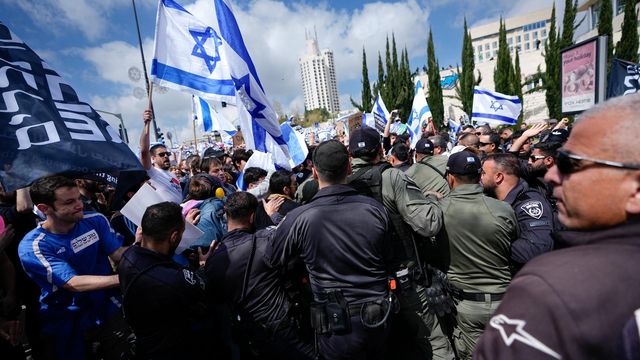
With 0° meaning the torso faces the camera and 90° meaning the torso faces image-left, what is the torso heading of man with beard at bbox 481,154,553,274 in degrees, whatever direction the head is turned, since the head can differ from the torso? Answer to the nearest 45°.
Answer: approximately 90°

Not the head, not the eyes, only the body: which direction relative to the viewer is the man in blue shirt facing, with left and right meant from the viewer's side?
facing the viewer and to the right of the viewer

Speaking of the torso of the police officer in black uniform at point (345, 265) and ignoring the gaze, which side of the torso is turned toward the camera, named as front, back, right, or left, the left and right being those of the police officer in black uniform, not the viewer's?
back

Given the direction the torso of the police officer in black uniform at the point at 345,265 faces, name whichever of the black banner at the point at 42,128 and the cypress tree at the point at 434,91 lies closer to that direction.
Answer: the cypress tree

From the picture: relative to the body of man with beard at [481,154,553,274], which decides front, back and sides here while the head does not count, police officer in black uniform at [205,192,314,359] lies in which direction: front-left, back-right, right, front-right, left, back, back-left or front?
front-left

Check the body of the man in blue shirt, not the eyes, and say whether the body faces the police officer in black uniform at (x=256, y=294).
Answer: yes

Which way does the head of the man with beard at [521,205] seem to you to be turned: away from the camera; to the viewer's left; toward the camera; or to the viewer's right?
to the viewer's left

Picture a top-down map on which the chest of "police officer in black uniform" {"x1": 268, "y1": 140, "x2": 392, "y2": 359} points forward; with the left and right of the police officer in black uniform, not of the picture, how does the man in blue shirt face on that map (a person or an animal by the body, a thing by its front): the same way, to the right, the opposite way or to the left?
to the right

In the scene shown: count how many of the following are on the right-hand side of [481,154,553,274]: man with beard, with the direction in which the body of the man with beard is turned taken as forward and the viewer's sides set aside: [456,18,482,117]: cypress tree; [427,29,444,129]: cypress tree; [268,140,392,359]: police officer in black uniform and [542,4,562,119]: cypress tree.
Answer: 3

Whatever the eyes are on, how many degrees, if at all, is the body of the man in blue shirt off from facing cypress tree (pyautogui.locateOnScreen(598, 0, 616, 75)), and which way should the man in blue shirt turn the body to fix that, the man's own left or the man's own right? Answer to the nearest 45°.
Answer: approximately 45° to the man's own left

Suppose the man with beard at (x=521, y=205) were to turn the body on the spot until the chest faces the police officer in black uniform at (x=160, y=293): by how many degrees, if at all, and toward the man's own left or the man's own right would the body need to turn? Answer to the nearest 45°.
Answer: approximately 45° to the man's own left

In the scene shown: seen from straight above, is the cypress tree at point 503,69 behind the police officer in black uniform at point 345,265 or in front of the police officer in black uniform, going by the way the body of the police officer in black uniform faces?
in front

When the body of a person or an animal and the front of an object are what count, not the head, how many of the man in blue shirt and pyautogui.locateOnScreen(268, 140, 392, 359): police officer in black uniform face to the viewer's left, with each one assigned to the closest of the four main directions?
0

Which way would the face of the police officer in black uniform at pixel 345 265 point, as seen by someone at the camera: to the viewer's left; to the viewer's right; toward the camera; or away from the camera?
away from the camera

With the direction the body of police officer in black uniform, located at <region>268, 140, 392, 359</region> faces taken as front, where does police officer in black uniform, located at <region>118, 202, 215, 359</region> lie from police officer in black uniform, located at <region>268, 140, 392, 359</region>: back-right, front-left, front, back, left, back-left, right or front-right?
left
